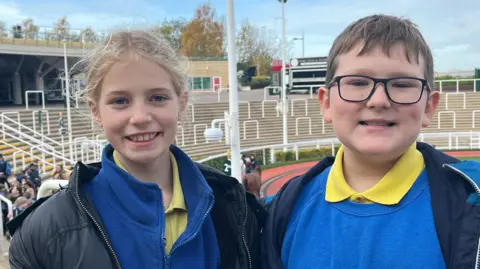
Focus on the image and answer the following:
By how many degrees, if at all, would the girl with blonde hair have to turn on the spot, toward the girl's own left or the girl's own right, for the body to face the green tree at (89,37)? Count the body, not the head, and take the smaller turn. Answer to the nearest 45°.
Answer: approximately 180°

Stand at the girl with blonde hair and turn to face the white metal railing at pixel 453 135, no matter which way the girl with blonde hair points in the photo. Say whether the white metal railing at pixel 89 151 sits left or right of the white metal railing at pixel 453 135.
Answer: left

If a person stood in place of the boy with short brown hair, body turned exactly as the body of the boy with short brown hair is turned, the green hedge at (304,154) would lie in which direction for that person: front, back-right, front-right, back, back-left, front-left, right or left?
back

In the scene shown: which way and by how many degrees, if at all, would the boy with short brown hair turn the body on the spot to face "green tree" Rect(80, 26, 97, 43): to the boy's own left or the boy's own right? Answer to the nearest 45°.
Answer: approximately 135° to the boy's own right

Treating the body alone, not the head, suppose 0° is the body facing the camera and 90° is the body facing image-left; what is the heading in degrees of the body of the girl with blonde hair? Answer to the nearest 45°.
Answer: approximately 0°

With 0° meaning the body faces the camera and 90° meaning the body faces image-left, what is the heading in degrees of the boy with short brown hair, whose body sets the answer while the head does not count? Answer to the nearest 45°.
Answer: approximately 0°

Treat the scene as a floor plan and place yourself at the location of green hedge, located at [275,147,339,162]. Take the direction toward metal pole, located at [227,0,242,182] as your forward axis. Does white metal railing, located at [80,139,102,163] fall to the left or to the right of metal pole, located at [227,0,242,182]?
right

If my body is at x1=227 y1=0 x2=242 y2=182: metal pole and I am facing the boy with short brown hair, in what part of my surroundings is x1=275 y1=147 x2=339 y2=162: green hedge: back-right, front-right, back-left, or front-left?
back-left

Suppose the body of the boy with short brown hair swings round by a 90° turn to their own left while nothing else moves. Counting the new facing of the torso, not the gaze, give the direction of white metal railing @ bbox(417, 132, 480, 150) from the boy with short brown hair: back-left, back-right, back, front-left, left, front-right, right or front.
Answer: left

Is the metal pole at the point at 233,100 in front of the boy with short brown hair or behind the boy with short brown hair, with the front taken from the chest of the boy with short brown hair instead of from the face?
behind

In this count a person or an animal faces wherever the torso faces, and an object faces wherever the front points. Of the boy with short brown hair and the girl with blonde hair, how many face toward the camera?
2

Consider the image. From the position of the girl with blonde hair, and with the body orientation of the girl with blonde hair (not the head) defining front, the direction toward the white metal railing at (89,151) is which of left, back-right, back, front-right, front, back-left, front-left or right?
back
